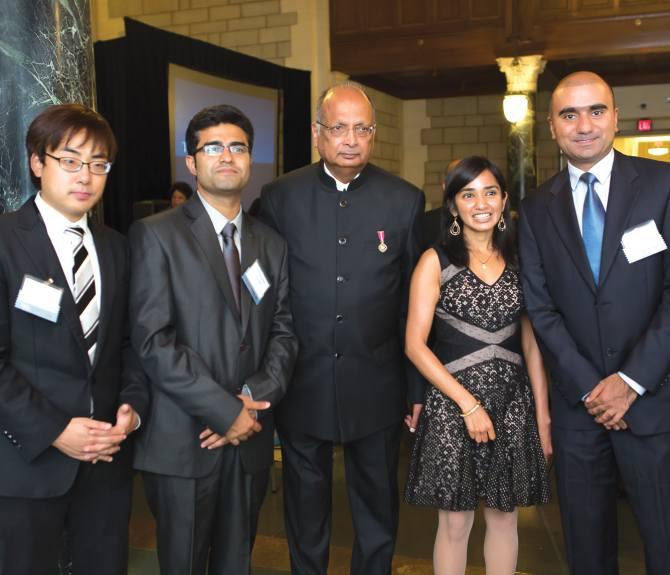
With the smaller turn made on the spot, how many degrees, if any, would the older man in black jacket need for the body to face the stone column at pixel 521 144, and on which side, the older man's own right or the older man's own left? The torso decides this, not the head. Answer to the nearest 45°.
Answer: approximately 180°

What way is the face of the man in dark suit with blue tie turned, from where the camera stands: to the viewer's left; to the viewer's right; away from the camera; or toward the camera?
toward the camera

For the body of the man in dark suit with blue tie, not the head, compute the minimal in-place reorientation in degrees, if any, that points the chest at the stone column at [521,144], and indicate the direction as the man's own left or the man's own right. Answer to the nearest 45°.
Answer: approximately 180°

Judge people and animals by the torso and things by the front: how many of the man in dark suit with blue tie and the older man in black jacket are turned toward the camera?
2

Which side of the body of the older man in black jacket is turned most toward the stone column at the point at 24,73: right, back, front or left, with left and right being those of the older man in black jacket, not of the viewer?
right

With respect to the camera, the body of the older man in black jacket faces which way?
toward the camera

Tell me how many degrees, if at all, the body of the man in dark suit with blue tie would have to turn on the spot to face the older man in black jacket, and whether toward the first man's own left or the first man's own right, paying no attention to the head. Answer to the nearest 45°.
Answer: approximately 90° to the first man's own right

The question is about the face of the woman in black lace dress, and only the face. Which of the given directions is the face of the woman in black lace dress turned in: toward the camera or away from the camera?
toward the camera

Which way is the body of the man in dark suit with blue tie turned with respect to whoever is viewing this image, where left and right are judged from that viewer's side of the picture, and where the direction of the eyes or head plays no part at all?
facing the viewer

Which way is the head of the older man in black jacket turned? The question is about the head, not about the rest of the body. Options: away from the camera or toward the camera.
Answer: toward the camera

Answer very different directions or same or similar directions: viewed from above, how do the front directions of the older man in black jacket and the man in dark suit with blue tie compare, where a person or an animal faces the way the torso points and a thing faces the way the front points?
same or similar directions
